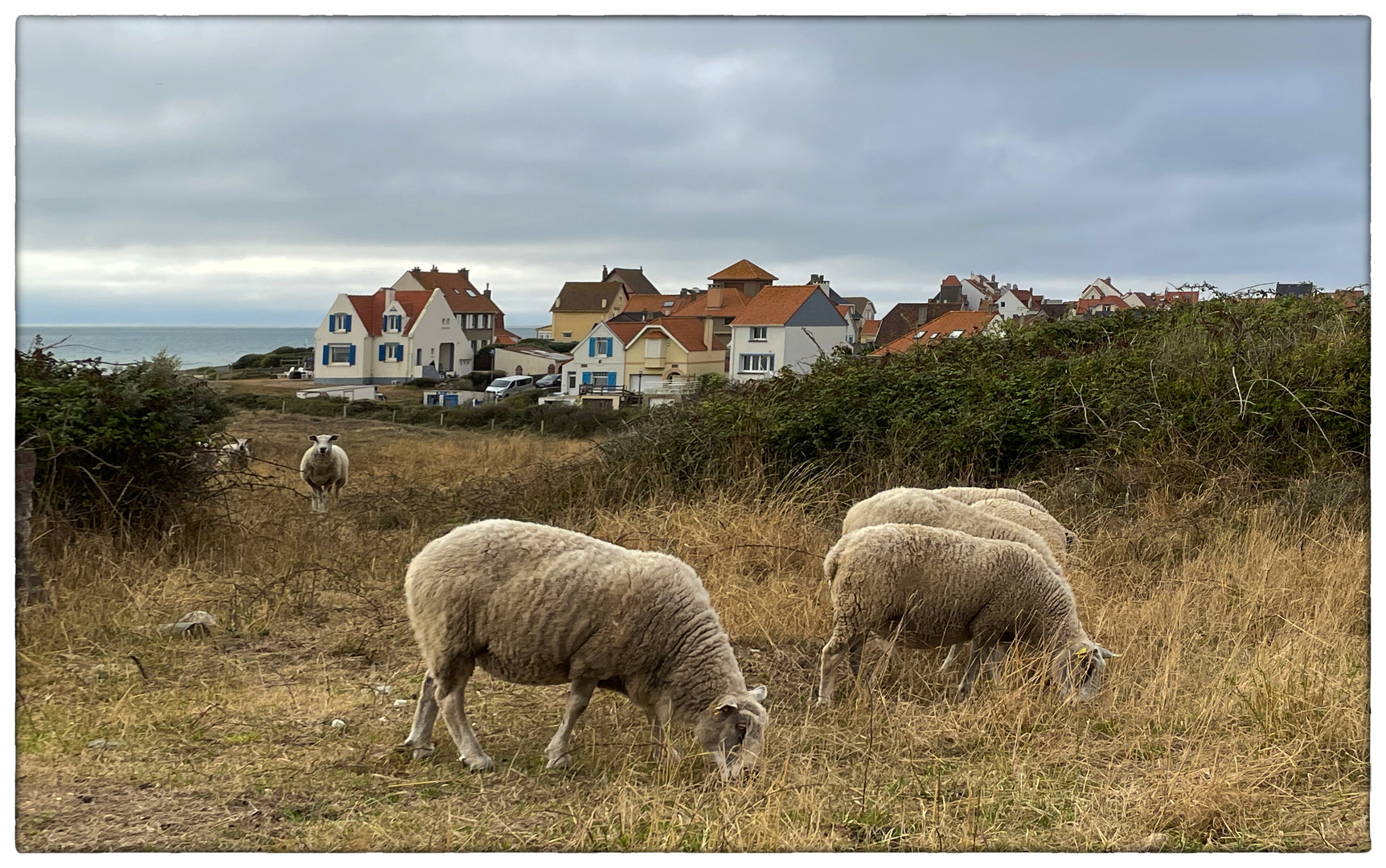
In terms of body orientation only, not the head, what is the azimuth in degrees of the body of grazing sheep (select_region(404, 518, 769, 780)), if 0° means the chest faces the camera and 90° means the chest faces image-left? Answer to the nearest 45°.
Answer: approximately 270°

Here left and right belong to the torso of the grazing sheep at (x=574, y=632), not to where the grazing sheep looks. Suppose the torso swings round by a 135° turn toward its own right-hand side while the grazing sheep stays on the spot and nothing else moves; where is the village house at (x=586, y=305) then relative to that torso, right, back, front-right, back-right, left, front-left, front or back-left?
back-right

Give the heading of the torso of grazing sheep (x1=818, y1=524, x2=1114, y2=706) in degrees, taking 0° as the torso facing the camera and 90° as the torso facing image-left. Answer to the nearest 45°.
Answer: approximately 270°

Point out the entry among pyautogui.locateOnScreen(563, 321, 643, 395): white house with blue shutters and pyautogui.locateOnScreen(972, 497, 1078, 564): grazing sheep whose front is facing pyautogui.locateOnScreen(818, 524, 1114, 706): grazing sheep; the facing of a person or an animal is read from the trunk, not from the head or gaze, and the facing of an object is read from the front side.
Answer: the white house with blue shutters

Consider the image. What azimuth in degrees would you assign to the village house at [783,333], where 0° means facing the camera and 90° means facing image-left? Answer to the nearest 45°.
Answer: approximately 45°

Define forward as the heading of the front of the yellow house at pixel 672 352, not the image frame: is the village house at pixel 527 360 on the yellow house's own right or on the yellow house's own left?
on the yellow house's own right

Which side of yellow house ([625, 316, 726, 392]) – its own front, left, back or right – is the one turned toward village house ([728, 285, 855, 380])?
left

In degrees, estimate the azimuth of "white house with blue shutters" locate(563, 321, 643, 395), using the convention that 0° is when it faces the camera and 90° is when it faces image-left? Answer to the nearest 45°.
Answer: approximately 0°

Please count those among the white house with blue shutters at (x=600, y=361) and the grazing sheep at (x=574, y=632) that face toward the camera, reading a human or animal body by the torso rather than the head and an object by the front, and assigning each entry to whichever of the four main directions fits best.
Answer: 1

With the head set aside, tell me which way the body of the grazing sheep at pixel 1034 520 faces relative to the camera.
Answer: to the viewer's right
